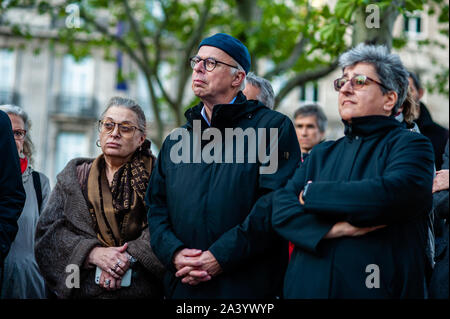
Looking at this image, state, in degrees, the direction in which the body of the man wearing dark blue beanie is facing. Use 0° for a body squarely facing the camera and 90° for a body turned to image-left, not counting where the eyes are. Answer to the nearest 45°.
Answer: approximately 45°

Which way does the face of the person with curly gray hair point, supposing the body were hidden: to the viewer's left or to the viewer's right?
to the viewer's left

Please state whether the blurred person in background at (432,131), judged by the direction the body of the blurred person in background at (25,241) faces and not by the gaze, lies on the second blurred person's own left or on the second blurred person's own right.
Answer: on the second blurred person's own left

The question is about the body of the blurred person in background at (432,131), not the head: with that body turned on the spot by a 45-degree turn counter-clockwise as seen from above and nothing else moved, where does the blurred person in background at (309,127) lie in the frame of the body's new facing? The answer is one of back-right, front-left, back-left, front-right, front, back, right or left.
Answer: back-right

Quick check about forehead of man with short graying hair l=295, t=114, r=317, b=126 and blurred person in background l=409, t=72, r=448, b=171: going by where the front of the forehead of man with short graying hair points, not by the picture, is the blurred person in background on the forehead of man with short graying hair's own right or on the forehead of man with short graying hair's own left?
on the forehead of man with short graying hair's own left

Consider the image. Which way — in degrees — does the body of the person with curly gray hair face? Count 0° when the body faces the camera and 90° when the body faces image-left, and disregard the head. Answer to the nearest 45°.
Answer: approximately 45°

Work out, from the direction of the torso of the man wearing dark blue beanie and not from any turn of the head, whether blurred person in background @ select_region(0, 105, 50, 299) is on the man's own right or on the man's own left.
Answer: on the man's own right

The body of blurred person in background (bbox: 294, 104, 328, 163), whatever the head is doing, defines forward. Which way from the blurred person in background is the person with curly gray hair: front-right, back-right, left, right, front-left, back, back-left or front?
front-left
